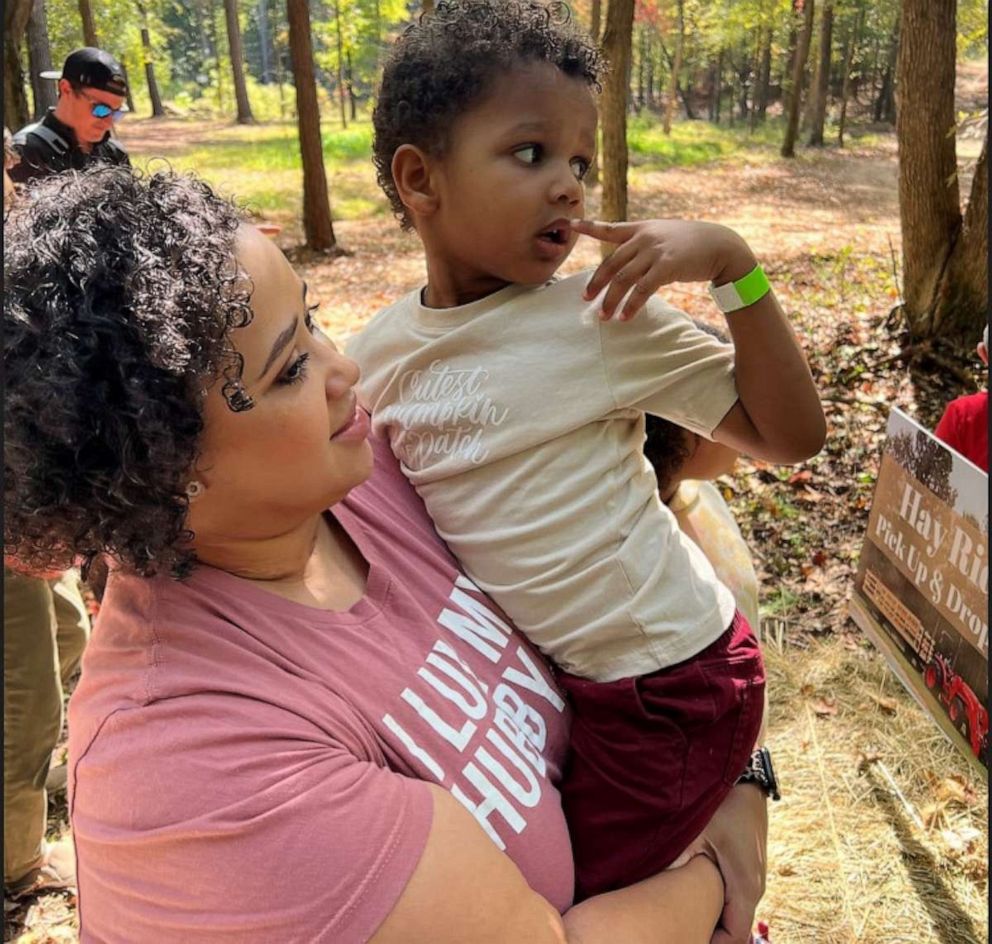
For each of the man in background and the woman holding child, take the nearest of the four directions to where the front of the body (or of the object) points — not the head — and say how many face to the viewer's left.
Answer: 0

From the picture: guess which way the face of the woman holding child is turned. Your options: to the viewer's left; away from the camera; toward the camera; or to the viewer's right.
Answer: to the viewer's right

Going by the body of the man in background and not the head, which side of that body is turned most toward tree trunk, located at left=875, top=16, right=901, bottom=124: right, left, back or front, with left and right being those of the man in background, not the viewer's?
left

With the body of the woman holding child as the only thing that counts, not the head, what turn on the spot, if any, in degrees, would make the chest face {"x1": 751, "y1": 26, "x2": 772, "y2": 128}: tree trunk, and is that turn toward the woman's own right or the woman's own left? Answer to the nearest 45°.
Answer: approximately 90° to the woman's own left

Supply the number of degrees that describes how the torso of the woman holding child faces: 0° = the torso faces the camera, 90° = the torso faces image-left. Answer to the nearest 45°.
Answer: approximately 315°

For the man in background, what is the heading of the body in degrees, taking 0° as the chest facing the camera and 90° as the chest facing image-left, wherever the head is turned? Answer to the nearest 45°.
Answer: approximately 315°

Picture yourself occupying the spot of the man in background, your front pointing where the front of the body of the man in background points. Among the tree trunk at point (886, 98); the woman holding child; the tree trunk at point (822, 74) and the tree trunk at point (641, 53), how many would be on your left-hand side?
3

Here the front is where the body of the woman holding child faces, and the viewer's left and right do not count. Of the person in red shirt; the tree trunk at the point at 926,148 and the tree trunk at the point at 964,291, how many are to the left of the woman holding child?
3

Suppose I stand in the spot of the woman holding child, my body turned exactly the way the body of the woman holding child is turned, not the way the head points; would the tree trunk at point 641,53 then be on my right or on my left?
on my left
